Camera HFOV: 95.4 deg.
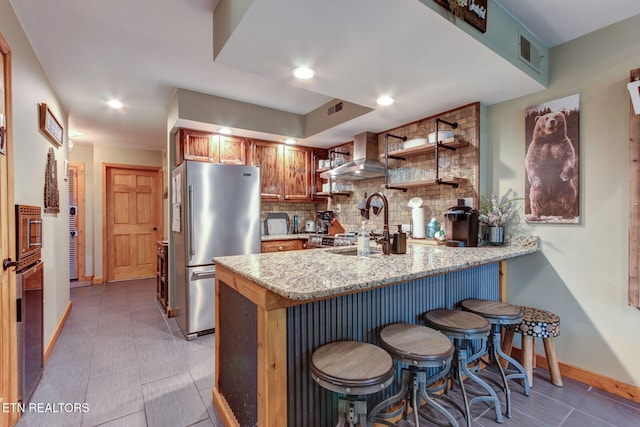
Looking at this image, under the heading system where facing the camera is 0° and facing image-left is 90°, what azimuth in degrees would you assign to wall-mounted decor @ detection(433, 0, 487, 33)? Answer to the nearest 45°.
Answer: approximately 315°

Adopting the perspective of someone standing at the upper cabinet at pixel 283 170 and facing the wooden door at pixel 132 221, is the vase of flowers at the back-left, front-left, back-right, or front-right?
back-left

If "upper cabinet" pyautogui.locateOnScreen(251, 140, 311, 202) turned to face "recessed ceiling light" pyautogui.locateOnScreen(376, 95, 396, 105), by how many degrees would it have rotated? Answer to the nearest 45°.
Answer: approximately 45° to its left

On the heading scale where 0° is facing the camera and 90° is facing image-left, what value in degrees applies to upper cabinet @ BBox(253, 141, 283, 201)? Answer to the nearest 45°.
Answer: approximately 0°

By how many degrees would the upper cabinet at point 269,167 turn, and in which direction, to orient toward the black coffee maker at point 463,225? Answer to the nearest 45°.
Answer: approximately 45° to its left

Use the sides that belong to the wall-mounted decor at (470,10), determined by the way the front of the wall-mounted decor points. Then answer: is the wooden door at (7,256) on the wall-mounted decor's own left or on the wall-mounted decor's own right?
on the wall-mounted decor's own right

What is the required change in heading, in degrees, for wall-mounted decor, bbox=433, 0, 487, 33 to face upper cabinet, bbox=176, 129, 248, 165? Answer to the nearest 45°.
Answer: approximately 135° to its right
